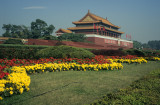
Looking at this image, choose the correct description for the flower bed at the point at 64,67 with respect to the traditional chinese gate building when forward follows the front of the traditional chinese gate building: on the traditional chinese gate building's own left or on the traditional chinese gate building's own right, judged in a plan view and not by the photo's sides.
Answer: on the traditional chinese gate building's own right

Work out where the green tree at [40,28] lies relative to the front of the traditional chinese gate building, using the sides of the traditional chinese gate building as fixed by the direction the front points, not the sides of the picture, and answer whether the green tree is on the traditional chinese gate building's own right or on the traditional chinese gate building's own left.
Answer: on the traditional chinese gate building's own right

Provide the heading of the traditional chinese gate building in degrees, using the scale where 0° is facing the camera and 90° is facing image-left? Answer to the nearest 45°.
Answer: approximately 315°

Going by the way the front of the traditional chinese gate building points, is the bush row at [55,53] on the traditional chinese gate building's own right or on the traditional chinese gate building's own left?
on the traditional chinese gate building's own right

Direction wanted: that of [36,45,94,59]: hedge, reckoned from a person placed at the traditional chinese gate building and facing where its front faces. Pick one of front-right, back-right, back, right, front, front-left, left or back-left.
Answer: front-right

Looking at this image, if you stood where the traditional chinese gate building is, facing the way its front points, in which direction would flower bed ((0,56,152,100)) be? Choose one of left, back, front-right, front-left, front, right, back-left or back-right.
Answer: front-right
